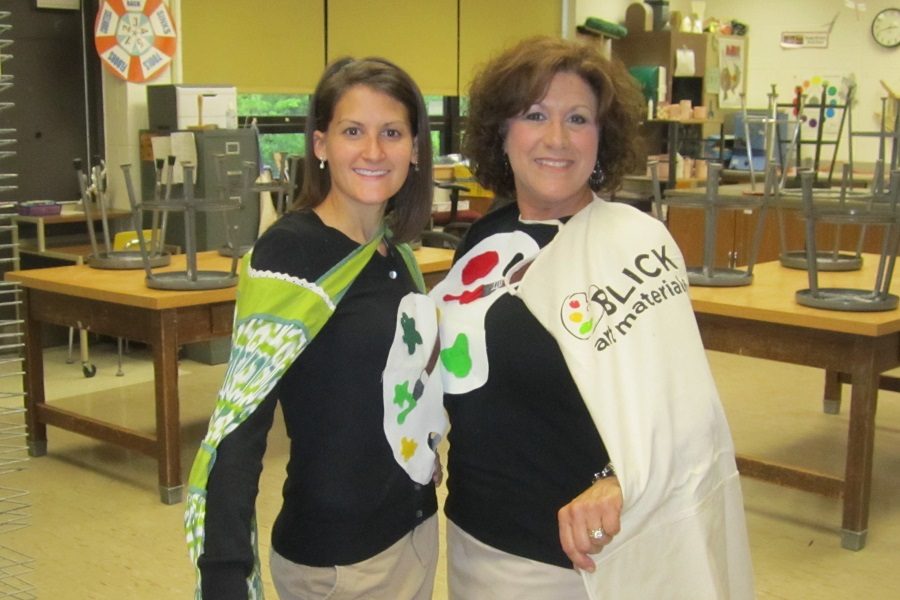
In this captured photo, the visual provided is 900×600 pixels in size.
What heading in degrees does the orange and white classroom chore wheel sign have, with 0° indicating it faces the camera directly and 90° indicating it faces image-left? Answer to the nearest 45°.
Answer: approximately 0°

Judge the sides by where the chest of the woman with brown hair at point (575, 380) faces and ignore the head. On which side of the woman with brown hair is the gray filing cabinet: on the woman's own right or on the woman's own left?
on the woman's own right

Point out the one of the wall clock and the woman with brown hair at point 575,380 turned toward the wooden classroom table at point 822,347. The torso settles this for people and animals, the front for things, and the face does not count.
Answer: the wall clock

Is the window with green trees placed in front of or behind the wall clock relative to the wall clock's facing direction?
in front

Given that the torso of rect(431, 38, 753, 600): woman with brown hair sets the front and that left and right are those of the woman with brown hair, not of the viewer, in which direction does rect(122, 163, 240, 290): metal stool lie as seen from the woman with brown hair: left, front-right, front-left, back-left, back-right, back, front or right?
right

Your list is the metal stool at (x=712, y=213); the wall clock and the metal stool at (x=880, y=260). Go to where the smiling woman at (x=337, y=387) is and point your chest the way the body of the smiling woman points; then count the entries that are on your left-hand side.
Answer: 3

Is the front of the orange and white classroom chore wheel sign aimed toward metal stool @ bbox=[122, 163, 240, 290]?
yes

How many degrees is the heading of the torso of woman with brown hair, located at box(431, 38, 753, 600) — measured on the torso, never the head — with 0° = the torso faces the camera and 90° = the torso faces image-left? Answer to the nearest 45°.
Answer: approximately 45°

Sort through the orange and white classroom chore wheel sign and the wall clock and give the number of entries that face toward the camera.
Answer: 2
